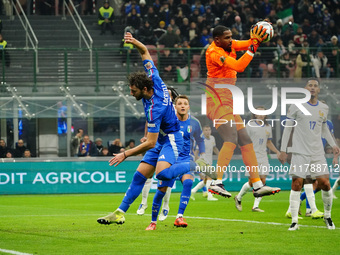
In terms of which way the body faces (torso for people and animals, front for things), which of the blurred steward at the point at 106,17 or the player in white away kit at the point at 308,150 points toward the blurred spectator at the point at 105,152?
the blurred steward at the point at 106,17

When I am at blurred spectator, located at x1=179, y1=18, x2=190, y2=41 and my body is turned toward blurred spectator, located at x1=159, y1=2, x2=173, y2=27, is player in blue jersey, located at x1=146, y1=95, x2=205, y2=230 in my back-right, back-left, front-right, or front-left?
back-left

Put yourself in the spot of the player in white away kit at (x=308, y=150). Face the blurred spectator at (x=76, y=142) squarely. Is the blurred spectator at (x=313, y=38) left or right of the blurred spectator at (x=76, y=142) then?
right

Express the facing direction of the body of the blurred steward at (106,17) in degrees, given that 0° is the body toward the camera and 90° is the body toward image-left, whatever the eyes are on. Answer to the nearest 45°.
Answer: approximately 0°

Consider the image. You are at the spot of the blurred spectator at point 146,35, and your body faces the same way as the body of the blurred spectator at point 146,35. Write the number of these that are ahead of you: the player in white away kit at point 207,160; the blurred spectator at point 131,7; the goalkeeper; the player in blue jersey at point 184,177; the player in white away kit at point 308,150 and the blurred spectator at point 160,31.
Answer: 4
